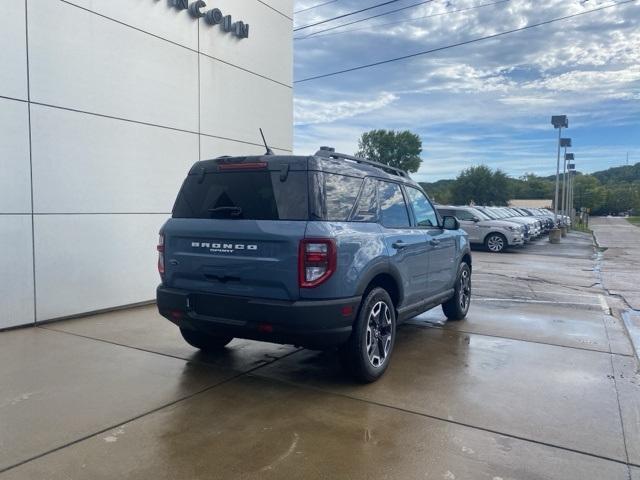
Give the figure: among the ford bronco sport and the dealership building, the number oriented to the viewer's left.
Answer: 0

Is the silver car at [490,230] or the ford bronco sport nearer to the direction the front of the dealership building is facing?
the ford bronco sport

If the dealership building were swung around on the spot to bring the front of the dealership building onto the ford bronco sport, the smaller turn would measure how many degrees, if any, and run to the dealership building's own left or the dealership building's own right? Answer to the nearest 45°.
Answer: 0° — it already faces it

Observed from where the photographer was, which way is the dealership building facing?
facing the viewer and to the right of the viewer

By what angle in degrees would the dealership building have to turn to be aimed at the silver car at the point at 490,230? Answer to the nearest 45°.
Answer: approximately 90° to its left

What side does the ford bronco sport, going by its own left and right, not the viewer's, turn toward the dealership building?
left

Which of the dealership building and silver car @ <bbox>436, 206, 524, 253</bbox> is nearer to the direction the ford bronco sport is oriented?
the silver car

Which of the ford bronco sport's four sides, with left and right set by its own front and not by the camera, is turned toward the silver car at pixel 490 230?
front

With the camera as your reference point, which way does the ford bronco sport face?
facing away from the viewer and to the right of the viewer

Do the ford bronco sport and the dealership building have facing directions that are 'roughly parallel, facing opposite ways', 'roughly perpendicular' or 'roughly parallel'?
roughly perpendicular
